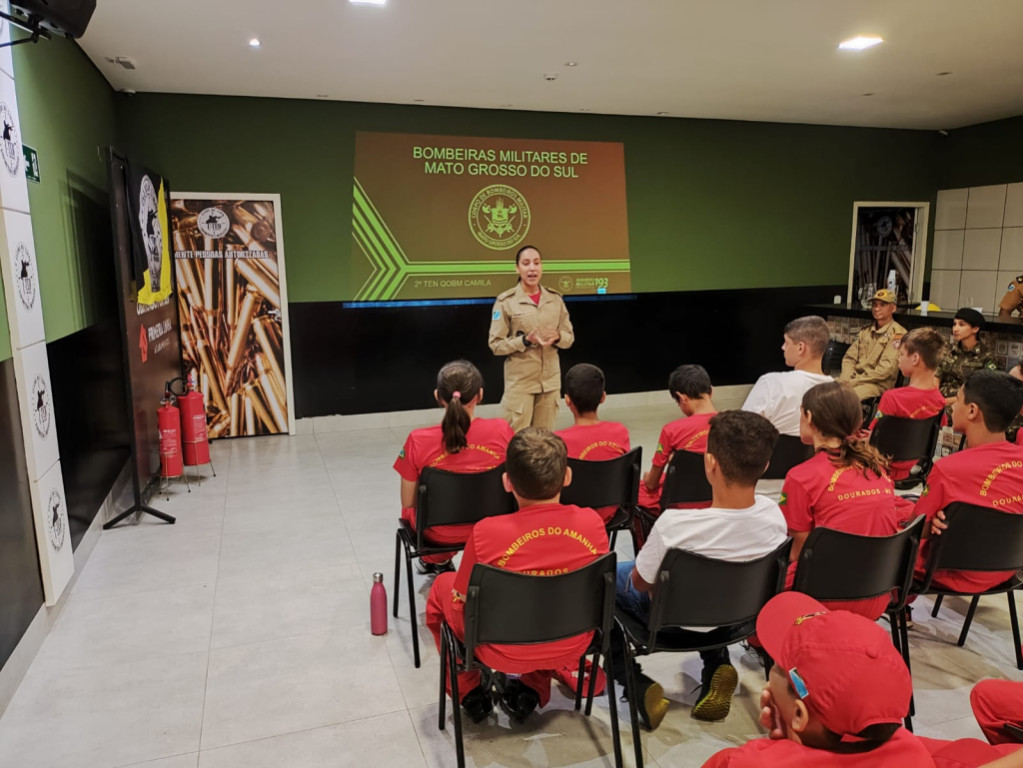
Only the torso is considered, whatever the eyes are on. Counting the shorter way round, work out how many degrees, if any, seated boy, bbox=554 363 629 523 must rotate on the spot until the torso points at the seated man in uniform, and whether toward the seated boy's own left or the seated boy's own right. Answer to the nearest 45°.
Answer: approximately 45° to the seated boy's own right

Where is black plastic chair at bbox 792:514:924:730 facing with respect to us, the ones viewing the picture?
facing away from the viewer and to the left of the viewer

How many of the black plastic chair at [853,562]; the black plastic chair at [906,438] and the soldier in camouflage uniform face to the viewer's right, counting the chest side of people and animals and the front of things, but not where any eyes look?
0

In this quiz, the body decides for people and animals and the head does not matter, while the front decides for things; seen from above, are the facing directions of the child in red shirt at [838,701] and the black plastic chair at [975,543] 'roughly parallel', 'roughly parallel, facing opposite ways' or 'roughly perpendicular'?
roughly parallel

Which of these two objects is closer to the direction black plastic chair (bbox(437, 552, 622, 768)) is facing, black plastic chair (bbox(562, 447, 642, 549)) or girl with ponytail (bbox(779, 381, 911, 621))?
the black plastic chair

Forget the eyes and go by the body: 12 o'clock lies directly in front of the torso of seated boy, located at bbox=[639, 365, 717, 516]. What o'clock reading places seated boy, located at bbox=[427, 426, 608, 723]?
seated boy, located at bbox=[427, 426, 608, 723] is roughly at 8 o'clock from seated boy, located at bbox=[639, 365, 717, 516].

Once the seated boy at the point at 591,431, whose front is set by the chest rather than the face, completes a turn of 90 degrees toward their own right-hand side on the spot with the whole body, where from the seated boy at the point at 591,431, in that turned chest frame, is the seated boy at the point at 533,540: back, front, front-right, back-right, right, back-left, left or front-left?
right

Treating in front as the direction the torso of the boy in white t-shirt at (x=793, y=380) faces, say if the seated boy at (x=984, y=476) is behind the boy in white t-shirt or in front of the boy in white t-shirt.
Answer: behind

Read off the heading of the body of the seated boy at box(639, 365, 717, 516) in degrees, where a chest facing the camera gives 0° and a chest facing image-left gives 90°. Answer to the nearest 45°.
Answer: approximately 135°

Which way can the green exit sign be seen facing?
to the viewer's right

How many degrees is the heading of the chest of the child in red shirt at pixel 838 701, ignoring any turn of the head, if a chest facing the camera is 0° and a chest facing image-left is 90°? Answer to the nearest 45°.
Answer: approximately 135°

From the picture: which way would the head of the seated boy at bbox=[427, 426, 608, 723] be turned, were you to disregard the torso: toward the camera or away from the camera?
away from the camera

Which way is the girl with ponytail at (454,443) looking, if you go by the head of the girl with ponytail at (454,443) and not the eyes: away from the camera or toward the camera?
away from the camera

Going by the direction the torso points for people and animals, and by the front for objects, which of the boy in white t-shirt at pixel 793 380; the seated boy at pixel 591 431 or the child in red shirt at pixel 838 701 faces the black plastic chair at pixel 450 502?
the child in red shirt

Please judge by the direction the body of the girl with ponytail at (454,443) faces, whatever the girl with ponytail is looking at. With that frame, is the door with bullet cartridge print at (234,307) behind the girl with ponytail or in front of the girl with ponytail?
in front

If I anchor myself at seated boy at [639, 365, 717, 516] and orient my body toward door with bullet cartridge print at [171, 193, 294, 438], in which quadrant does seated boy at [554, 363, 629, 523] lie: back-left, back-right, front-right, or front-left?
front-left

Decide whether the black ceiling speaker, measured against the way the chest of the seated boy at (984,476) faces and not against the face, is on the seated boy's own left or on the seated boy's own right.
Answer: on the seated boy's own left

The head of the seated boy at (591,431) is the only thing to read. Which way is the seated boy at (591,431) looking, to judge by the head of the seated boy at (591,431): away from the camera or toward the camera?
away from the camera

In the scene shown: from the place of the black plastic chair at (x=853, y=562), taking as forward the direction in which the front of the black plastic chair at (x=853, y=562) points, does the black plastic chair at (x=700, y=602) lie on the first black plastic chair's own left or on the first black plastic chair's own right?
on the first black plastic chair's own left

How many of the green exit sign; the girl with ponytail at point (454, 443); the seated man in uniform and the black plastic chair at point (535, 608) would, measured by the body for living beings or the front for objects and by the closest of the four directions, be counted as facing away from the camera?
2
